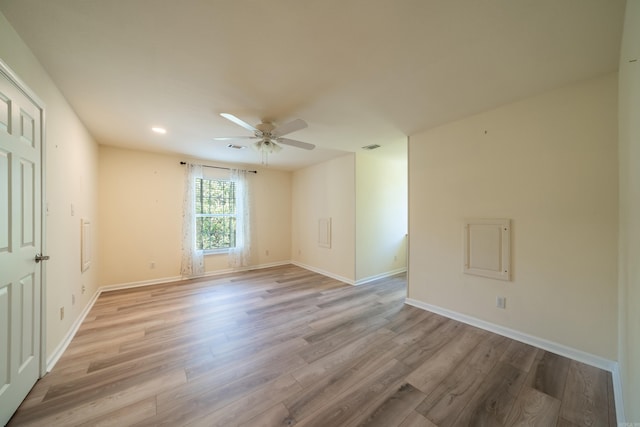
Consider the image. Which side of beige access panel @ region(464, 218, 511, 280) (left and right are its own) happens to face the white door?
front

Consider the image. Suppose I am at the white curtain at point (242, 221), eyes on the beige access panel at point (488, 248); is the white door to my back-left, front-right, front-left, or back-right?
front-right

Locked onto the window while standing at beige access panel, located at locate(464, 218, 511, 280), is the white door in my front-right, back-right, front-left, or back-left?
front-left

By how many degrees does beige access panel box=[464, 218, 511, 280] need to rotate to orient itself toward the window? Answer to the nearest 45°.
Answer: approximately 45° to its right

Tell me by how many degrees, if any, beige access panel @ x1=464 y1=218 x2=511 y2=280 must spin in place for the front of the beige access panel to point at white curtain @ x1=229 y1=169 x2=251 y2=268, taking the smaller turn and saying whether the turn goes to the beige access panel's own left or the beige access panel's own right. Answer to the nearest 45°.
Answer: approximately 45° to the beige access panel's own right

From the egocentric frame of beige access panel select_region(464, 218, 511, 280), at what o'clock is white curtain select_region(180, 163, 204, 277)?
The white curtain is roughly at 1 o'clock from the beige access panel.

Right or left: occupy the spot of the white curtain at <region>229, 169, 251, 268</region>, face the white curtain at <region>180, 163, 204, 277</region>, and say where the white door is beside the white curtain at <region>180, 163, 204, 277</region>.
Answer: left

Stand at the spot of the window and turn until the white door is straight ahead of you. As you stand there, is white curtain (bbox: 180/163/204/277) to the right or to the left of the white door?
right

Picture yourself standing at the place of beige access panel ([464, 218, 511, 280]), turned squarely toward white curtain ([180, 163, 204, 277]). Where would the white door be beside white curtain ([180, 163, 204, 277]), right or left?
left

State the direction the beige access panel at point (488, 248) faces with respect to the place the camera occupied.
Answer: facing the viewer and to the left of the viewer
